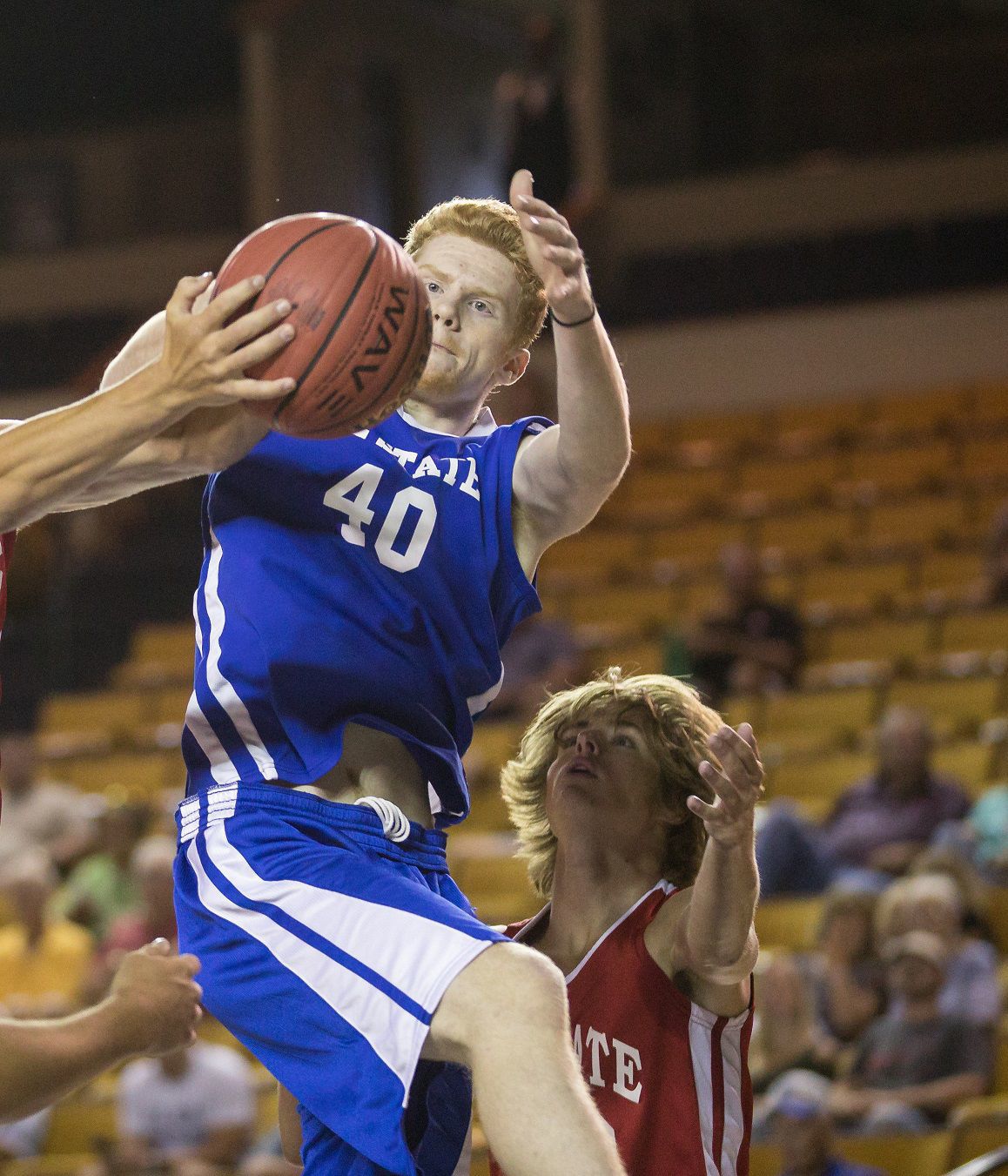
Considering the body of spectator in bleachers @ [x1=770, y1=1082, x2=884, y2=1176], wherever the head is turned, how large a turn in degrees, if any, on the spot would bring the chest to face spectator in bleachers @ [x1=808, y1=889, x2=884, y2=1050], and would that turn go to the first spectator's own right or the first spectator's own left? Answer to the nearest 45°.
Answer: approximately 135° to the first spectator's own right

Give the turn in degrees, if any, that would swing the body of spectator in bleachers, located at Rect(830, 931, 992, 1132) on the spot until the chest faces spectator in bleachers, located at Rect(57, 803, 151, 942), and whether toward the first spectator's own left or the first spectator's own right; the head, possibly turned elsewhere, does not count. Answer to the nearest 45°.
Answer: approximately 90° to the first spectator's own right

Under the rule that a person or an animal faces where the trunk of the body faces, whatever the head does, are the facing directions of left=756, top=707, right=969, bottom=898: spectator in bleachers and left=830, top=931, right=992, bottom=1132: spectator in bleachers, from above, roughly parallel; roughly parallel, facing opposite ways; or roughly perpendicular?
roughly parallel

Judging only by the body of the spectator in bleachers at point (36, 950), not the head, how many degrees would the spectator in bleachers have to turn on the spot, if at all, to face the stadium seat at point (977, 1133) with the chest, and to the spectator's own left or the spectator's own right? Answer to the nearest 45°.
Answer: approximately 45° to the spectator's own left

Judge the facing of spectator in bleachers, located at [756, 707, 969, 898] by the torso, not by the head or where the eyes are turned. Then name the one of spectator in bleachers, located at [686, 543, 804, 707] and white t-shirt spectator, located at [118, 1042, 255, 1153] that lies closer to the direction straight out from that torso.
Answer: the white t-shirt spectator

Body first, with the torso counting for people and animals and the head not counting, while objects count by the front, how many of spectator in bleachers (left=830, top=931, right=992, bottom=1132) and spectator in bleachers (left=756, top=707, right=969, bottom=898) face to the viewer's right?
0

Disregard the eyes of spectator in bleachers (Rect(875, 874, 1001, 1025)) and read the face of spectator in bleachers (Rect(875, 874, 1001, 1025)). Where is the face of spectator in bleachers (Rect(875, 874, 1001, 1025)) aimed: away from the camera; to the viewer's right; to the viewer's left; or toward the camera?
toward the camera

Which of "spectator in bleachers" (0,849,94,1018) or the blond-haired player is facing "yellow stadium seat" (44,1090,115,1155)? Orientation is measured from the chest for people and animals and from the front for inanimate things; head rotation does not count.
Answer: the spectator in bleachers

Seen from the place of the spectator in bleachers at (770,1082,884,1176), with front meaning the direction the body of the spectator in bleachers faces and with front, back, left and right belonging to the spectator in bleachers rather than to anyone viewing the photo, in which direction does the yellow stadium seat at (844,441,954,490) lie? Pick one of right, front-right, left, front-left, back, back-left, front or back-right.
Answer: back-right

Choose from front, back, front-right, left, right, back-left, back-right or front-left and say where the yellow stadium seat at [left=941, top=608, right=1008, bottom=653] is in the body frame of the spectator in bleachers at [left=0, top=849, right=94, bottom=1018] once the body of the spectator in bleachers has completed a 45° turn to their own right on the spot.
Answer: back-left

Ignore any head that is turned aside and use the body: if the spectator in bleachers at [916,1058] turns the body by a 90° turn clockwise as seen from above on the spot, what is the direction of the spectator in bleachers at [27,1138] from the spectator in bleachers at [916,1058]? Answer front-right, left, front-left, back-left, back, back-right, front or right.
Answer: front-left

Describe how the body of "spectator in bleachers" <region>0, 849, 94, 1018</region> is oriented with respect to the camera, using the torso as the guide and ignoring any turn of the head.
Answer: toward the camera

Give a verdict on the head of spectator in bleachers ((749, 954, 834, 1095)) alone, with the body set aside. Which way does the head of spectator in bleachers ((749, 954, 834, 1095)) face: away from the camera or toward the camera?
toward the camera

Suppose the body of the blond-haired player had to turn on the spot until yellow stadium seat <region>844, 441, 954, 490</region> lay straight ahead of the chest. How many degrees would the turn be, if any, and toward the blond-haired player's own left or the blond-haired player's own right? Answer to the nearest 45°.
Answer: approximately 135° to the blond-haired player's own right

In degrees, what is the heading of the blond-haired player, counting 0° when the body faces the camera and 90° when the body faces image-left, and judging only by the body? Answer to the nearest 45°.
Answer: approximately 45°

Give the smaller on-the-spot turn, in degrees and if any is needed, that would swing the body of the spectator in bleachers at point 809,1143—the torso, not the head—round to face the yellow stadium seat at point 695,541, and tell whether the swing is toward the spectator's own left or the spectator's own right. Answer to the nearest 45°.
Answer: approximately 135° to the spectator's own right

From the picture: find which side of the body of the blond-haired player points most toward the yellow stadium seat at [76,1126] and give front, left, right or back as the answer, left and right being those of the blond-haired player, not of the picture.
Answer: right

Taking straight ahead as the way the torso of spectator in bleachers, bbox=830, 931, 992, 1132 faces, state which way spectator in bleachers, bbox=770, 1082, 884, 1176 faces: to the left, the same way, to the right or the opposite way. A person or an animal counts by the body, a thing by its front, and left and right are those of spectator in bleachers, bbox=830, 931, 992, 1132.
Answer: the same way
